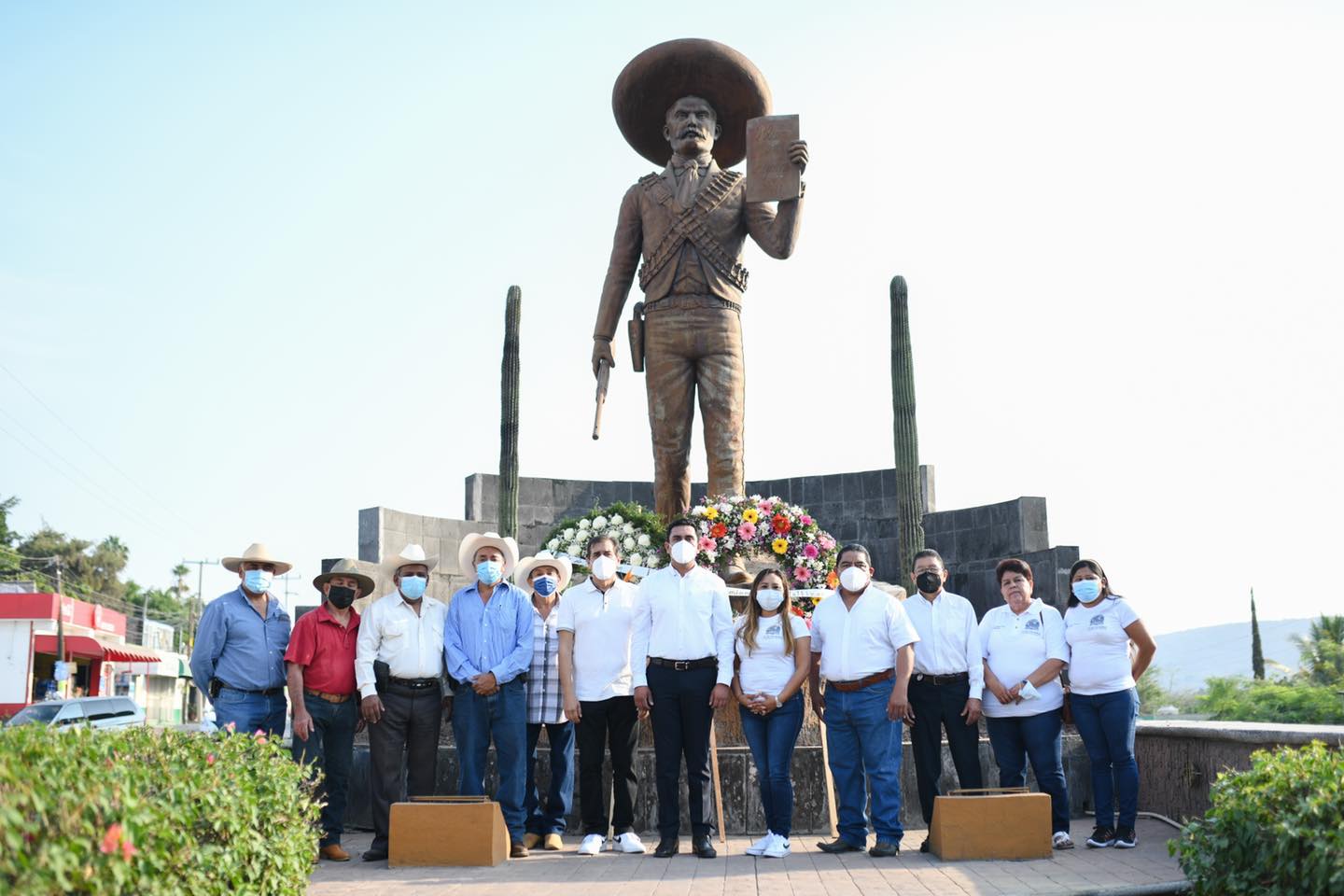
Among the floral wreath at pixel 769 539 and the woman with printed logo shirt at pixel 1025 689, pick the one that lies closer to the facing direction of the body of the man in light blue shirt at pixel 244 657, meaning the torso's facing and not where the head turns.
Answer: the woman with printed logo shirt

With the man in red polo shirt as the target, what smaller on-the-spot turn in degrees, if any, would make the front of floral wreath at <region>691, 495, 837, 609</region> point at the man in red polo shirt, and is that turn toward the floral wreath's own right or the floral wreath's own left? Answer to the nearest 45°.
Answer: approximately 45° to the floral wreath's own right

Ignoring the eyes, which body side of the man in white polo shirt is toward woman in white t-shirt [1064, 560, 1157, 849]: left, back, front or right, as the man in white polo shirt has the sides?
left

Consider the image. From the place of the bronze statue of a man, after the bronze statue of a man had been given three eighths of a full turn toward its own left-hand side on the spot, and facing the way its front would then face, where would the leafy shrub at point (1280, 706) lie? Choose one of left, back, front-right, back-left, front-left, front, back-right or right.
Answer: front

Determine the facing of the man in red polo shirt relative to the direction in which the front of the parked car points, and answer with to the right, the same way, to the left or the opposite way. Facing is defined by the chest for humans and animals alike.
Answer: to the left

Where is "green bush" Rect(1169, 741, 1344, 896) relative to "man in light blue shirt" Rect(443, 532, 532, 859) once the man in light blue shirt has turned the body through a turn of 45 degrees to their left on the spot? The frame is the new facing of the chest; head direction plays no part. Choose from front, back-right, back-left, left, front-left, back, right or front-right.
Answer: front

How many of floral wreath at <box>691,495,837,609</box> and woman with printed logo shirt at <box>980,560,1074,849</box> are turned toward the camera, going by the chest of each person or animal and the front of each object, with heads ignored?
2

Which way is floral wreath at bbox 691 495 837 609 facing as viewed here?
toward the camera

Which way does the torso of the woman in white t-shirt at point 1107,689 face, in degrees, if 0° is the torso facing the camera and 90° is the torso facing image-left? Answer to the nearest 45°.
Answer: approximately 45°

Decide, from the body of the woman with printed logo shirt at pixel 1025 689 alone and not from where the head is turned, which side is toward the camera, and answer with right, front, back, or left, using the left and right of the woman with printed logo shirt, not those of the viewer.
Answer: front

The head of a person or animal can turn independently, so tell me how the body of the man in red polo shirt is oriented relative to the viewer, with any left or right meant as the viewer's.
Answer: facing the viewer and to the right of the viewer

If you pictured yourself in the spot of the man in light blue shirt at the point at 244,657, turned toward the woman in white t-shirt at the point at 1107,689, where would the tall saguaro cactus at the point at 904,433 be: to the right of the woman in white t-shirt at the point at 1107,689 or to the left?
left

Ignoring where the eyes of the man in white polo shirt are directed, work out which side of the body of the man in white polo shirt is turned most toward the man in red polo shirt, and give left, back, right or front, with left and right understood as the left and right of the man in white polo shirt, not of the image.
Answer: right
